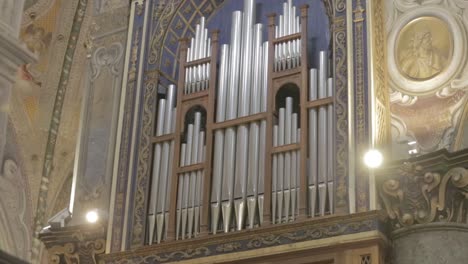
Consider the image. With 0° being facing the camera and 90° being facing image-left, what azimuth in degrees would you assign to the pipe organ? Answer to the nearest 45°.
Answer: approximately 45°
